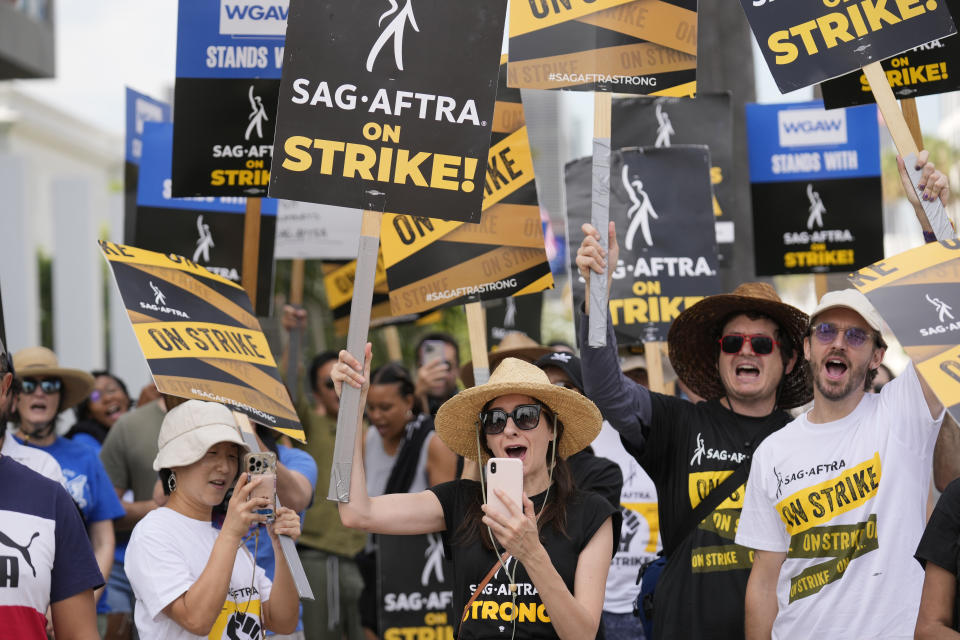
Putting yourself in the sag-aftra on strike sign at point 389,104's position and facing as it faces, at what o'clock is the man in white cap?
The man in white cap is roughly at 9 o'clock from the sag-aftra on strike sign.

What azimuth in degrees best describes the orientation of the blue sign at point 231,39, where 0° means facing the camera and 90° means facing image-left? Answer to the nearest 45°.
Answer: approximately 0°

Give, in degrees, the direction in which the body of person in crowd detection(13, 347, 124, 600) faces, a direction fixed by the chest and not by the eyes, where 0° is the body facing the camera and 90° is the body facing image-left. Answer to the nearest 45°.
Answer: approximately 0°

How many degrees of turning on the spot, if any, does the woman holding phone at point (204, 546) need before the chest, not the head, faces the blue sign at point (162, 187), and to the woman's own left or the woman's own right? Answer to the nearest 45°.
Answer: approximately 135° to the woman's own left

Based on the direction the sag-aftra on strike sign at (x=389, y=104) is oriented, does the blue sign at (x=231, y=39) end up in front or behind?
behind
